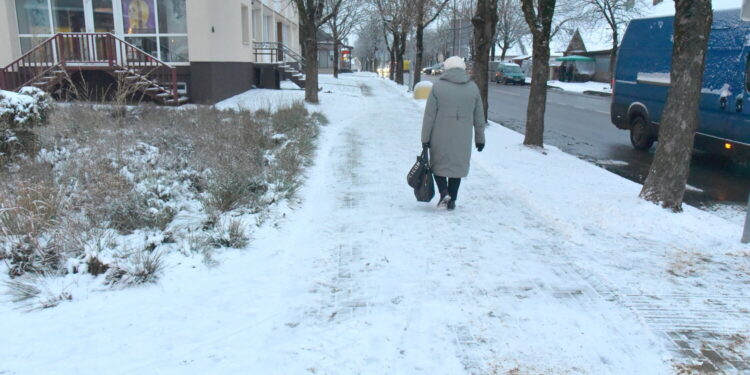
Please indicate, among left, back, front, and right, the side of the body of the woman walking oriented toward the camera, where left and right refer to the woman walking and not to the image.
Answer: back

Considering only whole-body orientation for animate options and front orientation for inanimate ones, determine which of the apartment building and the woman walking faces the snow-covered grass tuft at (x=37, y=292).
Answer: the apartment building

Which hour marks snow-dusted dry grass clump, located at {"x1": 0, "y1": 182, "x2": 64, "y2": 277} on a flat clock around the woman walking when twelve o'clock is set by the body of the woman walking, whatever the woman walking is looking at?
The snow-dusted dry grass clump is roughly at 8 o'clock from the woman walking.
